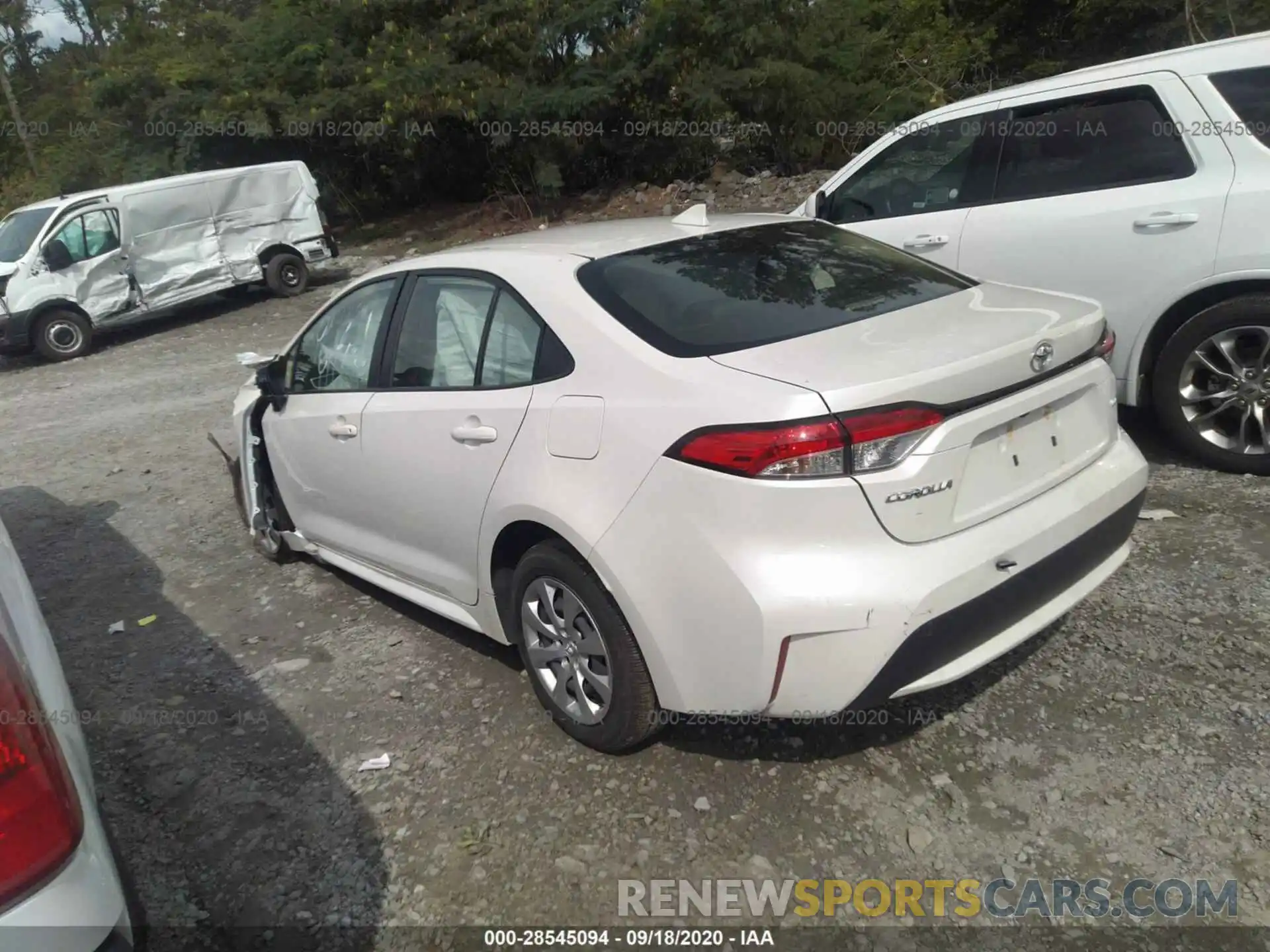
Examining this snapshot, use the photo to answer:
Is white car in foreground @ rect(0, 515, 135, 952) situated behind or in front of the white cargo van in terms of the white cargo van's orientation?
in front

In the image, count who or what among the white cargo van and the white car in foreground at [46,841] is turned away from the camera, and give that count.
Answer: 1

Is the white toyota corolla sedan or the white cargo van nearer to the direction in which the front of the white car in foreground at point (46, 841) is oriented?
the white cargo van

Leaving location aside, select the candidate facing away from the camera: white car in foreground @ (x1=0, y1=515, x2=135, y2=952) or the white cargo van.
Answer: the white car in foreground

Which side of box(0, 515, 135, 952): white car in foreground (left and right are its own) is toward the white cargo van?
front

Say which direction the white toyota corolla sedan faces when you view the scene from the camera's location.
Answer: facing away from the viewer and to the left of the viewer

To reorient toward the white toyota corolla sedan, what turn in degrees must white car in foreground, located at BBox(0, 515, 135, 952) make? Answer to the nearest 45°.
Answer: approximately 90° to its right

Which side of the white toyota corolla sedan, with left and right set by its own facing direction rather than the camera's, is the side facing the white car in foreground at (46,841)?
left

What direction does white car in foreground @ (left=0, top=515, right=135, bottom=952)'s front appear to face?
away from the camera

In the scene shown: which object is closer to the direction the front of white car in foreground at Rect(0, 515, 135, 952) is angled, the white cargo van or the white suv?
the white cargo van
